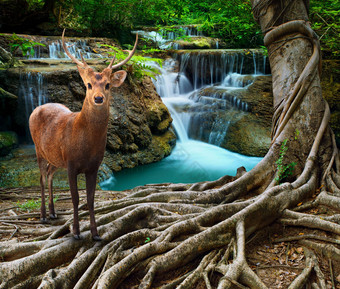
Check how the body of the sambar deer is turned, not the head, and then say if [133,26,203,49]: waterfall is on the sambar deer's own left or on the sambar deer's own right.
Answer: on the sambar deer's own left

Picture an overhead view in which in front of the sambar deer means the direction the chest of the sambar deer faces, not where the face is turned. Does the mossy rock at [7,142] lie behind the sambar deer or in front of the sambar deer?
behind

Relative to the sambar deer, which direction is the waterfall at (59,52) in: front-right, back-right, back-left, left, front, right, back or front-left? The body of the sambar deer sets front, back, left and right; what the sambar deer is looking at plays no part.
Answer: back-left

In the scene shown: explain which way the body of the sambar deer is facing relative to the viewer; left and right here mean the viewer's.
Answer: facing the viewer and to the right of the viewer

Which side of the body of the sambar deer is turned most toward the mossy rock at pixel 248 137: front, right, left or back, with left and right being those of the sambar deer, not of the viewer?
left
